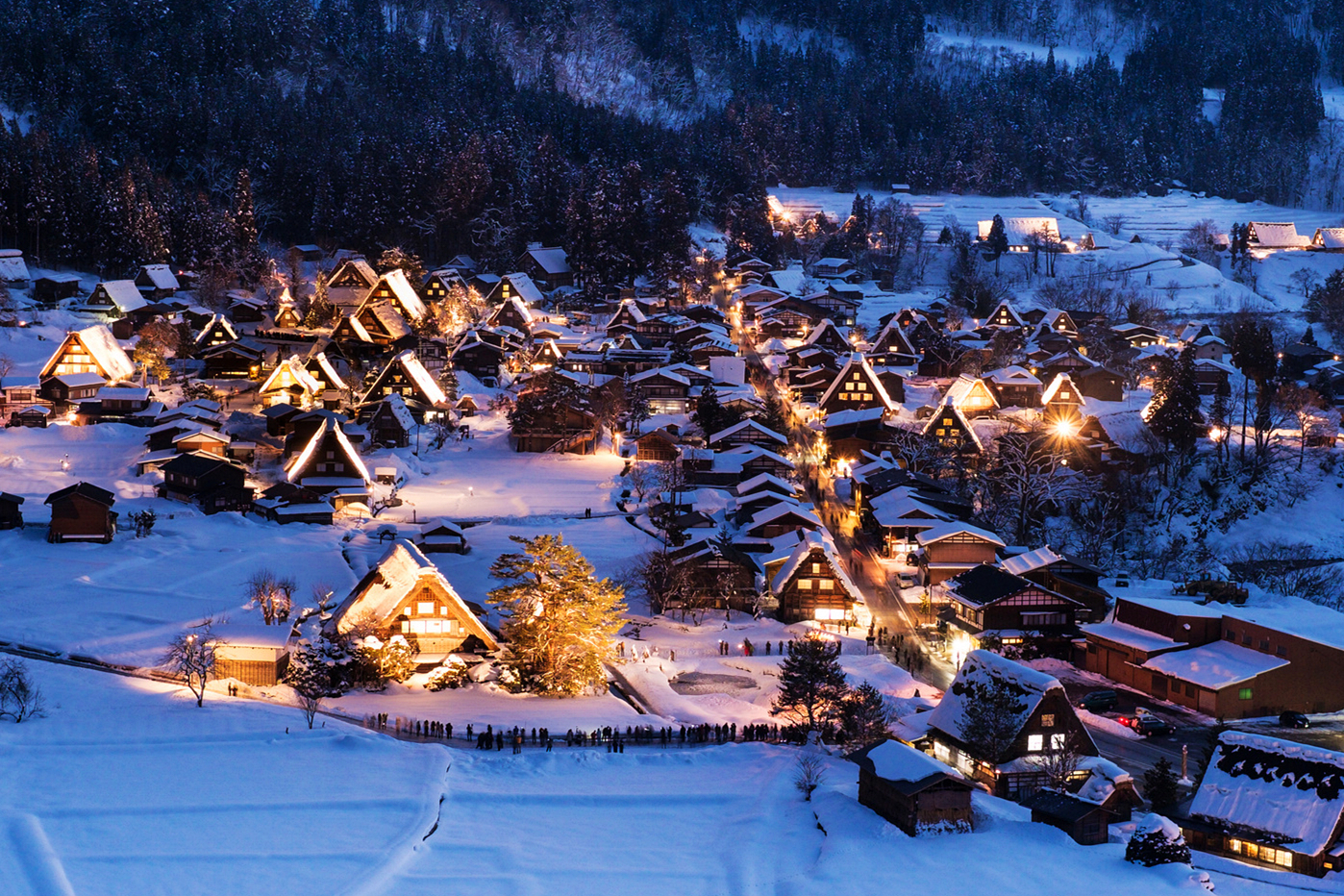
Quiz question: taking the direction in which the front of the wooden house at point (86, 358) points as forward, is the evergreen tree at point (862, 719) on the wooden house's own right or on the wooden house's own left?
on the wooden house's own left

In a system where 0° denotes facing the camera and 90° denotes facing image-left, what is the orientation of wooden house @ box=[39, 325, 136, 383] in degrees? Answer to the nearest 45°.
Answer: approximately 45°

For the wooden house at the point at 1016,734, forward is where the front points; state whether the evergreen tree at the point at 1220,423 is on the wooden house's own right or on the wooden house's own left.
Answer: on the wooden house's own left

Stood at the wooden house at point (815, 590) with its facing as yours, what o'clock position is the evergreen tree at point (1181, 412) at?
The evergreen tree is roughly at 7 o'clock from the wooden house.

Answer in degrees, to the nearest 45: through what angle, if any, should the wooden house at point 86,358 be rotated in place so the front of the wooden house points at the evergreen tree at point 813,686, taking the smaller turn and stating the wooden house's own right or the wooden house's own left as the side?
approximately 45° to the wooden house's own left

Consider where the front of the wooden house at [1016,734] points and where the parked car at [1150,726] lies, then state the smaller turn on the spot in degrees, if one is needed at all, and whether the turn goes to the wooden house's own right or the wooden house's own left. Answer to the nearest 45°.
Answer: approximately 90° to the wooden house's own left

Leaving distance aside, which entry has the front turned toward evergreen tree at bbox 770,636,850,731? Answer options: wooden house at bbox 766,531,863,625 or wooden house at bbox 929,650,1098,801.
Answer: wooden house at bbox 766,531,863,625

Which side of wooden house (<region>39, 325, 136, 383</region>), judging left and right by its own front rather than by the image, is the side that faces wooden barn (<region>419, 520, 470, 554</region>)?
left

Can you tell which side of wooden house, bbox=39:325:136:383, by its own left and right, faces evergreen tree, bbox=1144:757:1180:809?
left

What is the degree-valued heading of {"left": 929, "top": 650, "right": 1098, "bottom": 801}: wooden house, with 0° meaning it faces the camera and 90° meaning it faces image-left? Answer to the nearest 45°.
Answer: approximately 315°
